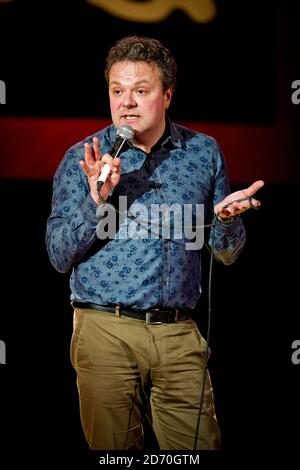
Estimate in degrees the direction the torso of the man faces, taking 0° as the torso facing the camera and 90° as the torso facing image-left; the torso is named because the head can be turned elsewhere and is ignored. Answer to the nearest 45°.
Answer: approximately 0°
